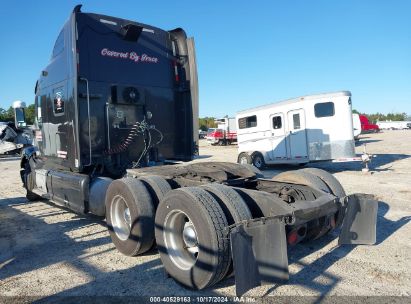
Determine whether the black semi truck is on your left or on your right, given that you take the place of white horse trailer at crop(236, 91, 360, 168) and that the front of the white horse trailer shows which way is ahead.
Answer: on your right

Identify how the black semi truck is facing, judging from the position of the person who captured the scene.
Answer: facing away from the viewer and to the left of the viewer

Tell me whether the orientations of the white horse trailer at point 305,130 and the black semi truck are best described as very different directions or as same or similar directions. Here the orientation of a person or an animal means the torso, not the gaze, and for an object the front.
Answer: very different directions

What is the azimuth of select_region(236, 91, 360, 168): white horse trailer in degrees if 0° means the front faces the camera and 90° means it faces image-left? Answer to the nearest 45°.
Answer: approximately 315°

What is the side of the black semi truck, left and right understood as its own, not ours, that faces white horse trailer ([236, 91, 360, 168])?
right

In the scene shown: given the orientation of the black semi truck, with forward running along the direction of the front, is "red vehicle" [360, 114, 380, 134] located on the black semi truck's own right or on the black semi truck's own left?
on the black semi truck's own right
